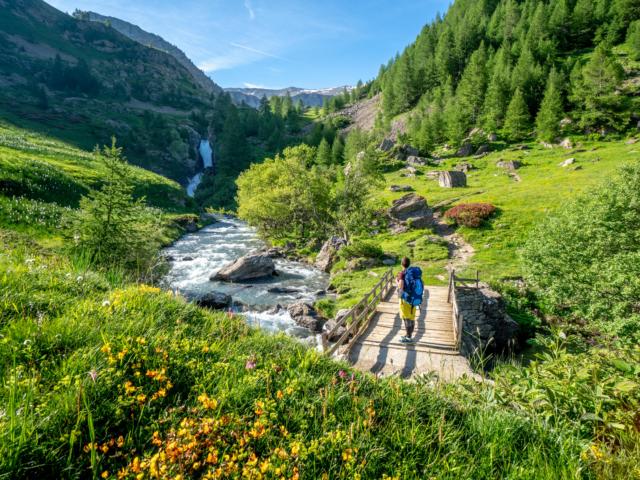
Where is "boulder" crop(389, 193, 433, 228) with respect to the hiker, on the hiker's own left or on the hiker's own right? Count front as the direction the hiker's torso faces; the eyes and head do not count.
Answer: on the hiker's own right

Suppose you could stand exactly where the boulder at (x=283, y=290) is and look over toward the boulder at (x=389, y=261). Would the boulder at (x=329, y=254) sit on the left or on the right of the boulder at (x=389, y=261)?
left

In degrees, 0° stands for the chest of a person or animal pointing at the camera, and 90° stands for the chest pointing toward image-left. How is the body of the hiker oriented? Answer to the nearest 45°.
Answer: approximately 135°

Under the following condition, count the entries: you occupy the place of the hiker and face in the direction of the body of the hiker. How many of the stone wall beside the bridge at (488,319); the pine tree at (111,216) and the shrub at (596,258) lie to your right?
2

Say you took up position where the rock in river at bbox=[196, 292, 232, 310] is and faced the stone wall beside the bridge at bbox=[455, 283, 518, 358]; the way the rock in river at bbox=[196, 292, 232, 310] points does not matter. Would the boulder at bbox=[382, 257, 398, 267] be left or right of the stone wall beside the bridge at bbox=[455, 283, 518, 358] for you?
left

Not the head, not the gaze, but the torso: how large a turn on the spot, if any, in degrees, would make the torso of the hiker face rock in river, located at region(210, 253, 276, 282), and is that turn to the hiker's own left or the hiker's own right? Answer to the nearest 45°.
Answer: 0° — they already face it

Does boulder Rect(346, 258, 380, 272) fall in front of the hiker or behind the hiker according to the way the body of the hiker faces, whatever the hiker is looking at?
in front

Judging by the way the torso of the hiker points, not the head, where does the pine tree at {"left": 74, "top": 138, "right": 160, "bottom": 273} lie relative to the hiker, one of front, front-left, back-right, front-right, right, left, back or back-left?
front-left

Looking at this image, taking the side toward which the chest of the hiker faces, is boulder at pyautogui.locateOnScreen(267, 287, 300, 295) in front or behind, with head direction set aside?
in front
